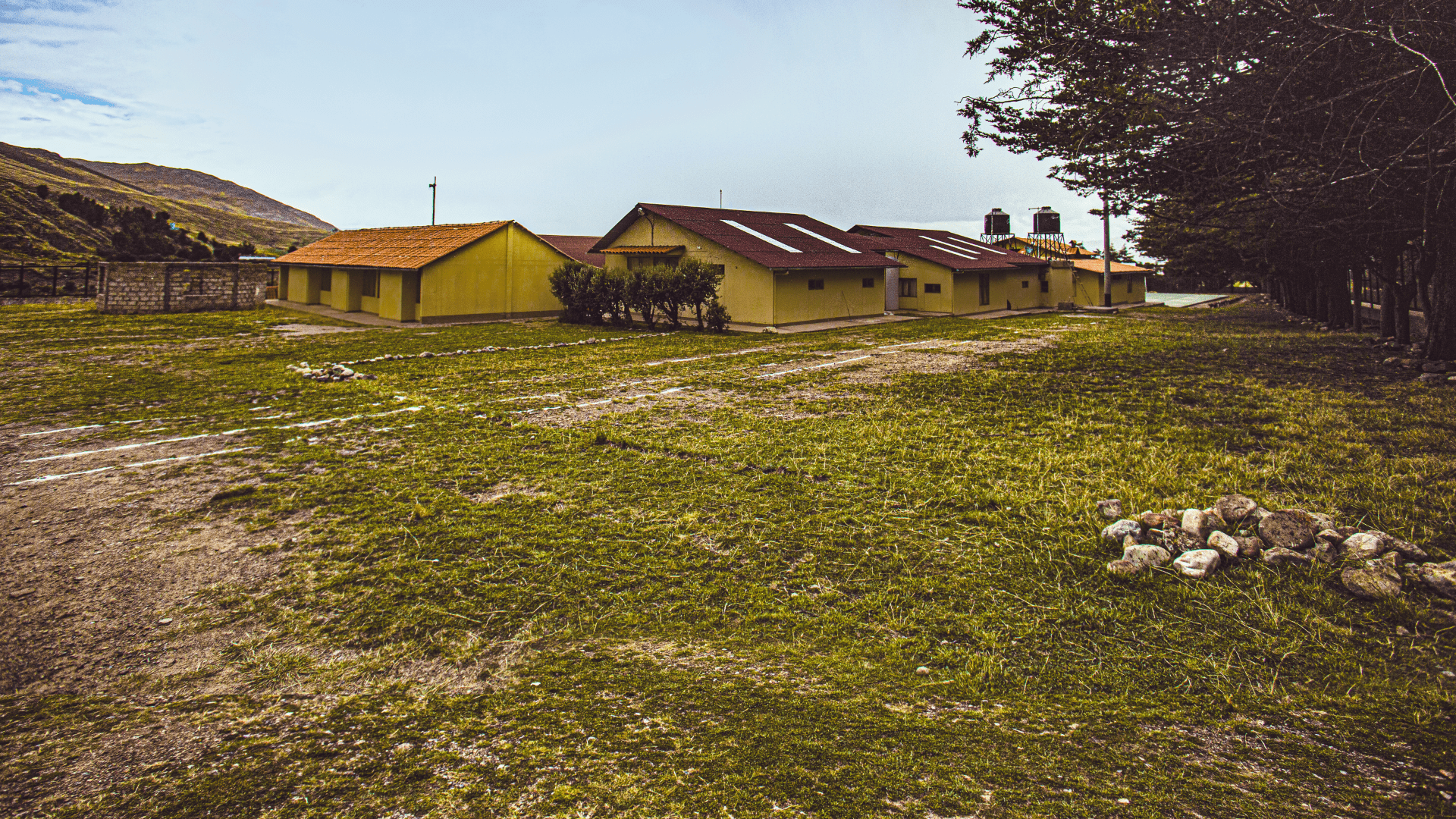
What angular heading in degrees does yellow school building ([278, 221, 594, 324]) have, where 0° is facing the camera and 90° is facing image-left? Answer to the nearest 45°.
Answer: approximately 45°

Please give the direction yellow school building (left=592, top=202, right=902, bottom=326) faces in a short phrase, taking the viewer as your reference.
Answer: facing the viewer and to the left of the viewer

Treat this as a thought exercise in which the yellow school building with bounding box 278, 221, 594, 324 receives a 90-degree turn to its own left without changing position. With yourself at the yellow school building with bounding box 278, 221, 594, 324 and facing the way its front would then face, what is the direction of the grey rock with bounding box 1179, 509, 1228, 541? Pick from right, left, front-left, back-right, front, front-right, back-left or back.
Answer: front-right

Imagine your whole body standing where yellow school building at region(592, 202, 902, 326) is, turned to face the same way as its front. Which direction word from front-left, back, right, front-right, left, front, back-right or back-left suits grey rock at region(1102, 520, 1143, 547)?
front-left

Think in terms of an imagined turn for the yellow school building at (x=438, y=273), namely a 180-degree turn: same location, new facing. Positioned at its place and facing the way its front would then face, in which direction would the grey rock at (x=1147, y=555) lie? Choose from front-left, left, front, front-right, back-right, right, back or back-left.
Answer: back-right

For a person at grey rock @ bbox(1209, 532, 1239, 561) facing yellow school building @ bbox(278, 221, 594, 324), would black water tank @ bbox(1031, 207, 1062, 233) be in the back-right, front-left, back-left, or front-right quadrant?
front-right

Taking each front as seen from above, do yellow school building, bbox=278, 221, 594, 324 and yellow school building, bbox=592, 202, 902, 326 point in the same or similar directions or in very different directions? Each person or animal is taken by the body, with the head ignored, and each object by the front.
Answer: same or similar directions

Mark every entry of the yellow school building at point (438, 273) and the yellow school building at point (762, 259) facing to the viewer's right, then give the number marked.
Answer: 0

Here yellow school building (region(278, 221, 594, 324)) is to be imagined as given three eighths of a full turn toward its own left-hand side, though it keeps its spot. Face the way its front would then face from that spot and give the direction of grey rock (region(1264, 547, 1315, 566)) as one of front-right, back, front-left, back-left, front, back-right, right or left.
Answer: right

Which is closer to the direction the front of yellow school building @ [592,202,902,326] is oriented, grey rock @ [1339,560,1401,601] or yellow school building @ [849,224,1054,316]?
the grey rock
